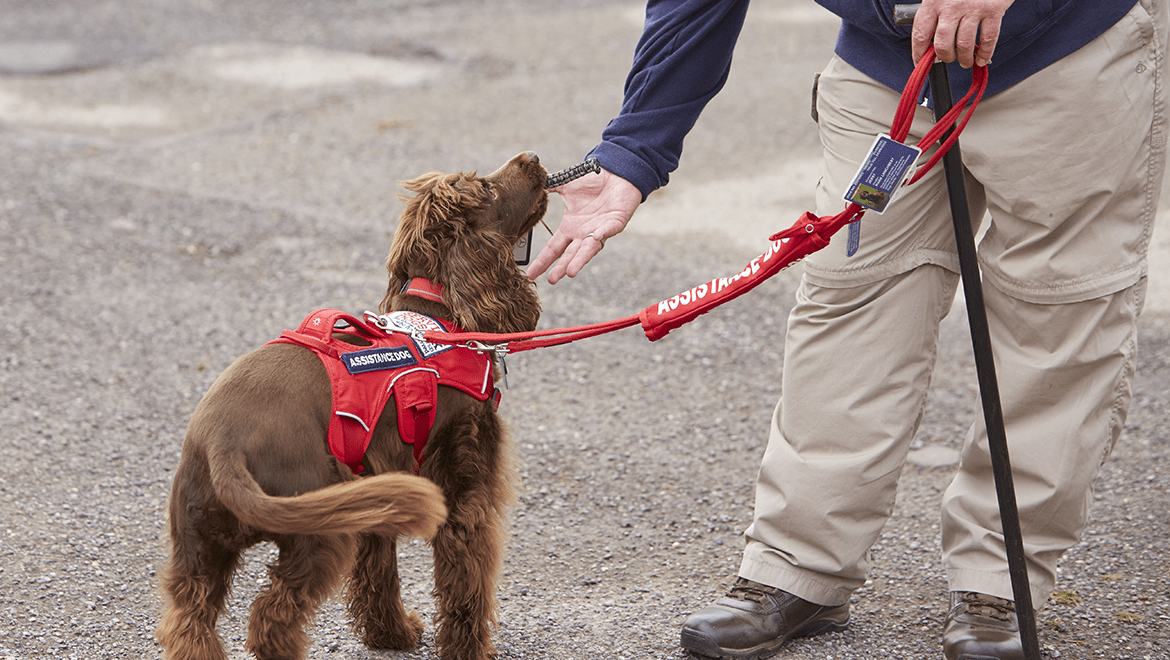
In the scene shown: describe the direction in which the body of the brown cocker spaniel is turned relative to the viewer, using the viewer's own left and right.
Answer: facing away from the viewer and to the right of the viewer

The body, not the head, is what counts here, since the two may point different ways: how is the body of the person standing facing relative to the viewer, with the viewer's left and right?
facing the viewer and to the left of the viewer

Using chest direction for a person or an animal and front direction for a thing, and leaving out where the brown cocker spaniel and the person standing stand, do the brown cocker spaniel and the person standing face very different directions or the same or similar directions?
very different directions
